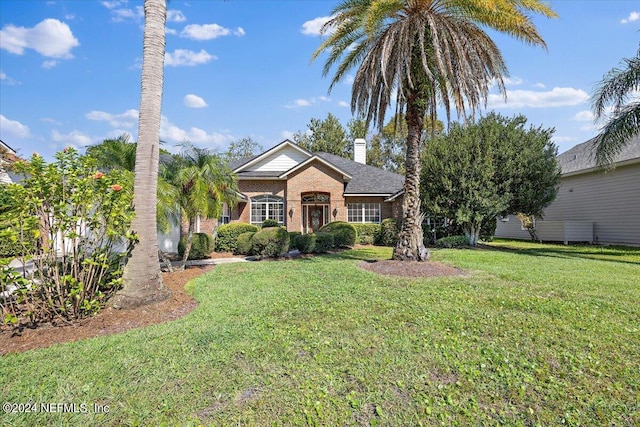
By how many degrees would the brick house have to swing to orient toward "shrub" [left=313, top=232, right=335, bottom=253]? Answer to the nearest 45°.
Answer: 0° — it already faces it

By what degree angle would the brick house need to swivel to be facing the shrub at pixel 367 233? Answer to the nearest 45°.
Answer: approximately 90° to its left

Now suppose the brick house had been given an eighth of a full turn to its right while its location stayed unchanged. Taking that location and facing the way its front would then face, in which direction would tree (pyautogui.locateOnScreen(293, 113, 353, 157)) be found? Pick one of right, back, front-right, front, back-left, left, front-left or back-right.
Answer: back-right

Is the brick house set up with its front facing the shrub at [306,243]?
yes

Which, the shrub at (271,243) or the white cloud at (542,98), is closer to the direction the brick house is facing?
the shrub

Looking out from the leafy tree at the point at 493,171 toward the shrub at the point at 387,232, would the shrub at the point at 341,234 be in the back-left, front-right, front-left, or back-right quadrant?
front-left

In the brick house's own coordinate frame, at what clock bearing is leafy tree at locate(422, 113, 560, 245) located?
The leafy tree is roughly at 10 o'clock from the brick house.

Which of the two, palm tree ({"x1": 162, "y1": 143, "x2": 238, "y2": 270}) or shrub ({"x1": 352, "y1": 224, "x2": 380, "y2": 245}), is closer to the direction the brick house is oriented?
the palm tree

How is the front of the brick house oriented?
toward the camera

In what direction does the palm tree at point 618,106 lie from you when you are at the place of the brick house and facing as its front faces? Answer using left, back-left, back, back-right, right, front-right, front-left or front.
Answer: front-left
